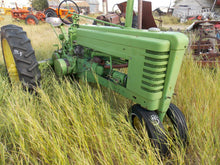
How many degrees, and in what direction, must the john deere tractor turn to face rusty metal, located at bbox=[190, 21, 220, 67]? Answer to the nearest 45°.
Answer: approximately 90° to its left

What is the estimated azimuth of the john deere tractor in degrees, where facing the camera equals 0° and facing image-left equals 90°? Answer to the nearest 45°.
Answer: approximately 315°

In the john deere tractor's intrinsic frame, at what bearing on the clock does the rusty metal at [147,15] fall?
The rusty metal is roughly at 8 o'clock from the john deere tractor.

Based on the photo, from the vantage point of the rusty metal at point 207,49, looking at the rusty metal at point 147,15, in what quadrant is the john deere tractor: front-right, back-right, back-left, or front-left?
back-left

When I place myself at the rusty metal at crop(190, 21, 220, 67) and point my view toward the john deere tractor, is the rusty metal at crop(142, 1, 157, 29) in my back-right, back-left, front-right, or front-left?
back-right
